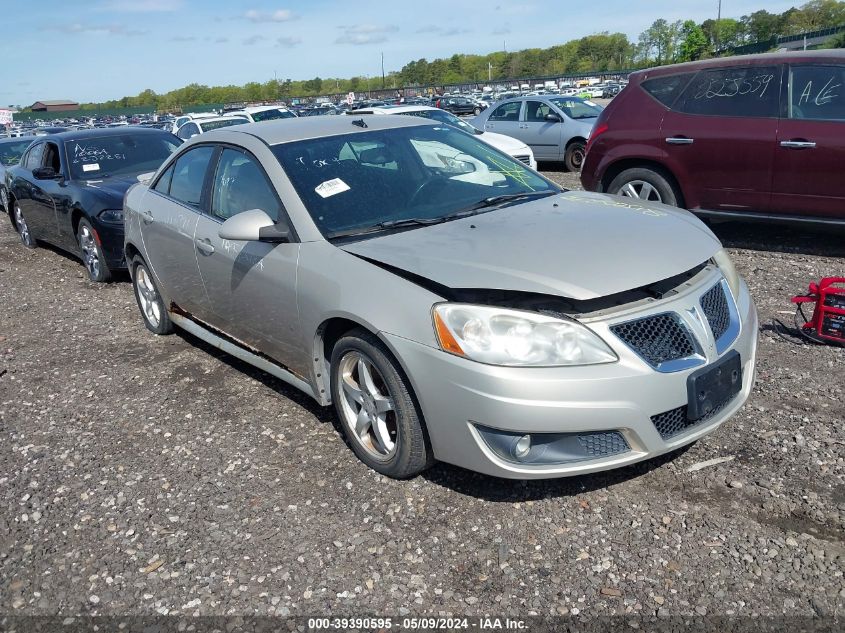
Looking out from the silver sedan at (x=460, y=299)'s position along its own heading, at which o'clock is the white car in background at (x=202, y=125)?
The white car in background is roughly at 7 o'clock from the silver sedan.

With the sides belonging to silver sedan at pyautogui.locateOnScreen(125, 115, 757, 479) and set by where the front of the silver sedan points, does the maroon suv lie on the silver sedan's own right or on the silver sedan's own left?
on the silver sedan's own left

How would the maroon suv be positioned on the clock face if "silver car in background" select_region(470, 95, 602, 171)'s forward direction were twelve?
The maroon suv is roughly at 1 o'clock from the silver car in background.

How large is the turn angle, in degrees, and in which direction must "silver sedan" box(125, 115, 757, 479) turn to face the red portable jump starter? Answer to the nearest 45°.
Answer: approximately 90° to its left

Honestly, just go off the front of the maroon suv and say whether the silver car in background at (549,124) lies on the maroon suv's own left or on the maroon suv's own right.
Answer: on the maroon suv's own left

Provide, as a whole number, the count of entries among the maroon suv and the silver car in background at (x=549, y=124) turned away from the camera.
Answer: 0

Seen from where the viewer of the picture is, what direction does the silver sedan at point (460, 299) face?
facing the viewer and to the right of the viewer

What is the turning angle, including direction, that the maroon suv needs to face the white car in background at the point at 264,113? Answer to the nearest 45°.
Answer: approximately 135° to its left

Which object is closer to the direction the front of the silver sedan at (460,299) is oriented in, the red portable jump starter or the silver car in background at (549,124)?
the red portable jump starter

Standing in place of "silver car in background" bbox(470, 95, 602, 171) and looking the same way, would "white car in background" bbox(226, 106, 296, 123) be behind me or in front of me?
behind

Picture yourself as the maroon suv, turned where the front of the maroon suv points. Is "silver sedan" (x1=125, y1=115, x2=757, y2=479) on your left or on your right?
on your right

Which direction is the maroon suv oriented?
to the viewer's right

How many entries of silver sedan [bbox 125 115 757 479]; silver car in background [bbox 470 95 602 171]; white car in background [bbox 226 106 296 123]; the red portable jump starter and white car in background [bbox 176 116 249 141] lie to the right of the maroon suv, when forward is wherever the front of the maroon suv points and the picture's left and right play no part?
2
